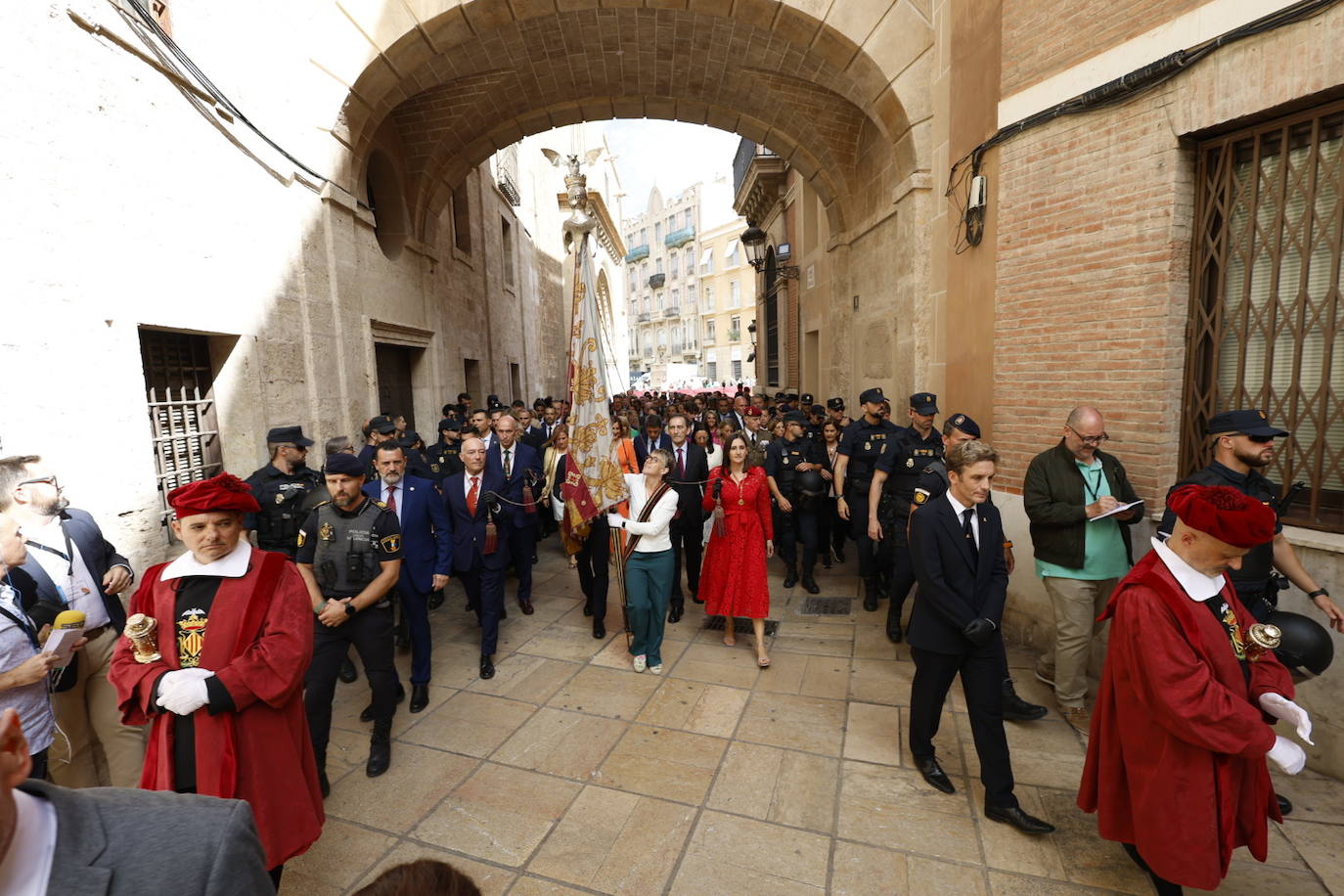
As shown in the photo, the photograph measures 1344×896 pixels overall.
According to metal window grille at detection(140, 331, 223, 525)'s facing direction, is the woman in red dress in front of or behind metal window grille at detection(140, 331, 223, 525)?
in front

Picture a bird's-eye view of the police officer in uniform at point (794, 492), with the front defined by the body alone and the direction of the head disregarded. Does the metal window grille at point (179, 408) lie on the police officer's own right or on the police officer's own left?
on the police officer's own right

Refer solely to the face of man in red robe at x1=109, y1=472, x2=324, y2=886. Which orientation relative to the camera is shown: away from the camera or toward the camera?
toward the camera

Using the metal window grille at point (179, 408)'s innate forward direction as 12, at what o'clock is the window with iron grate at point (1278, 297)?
The window with iron grate is roughly at 12 o'clock from the metal window grille.

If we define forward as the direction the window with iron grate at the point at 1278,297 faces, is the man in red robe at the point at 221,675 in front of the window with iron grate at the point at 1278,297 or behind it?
in front

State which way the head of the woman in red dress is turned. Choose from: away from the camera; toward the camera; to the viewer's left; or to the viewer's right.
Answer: toward the camera

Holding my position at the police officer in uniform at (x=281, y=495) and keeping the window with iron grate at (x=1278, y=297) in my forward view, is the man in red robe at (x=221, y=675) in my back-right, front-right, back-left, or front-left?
front-right

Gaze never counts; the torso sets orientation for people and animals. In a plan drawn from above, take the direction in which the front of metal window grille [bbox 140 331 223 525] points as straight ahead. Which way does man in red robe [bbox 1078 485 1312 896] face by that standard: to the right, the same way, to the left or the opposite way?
to the right

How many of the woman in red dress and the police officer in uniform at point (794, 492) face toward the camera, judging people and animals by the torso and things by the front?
2

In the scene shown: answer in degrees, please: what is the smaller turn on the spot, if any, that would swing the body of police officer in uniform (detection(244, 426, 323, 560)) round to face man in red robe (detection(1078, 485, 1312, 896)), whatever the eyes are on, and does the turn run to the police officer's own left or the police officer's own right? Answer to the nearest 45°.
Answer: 0° — they already face them

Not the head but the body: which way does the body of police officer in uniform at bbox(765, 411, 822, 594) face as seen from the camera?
toward the camera

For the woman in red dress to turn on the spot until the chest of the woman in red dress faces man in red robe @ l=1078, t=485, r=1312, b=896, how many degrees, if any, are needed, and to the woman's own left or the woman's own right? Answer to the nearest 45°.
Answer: approximately 45° to the woman's own left

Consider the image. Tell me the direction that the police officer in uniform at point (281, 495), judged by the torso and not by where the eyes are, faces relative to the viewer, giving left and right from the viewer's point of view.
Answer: facing the viewer and to the right of the viewer

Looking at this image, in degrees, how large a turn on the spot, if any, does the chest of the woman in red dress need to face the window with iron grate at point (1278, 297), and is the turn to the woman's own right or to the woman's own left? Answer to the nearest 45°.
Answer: approximately 90° to the woman's own left

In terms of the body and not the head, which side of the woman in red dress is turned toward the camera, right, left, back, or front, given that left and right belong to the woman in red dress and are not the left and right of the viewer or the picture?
front

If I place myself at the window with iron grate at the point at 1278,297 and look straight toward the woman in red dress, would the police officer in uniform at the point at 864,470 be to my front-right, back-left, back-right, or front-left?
front-right
